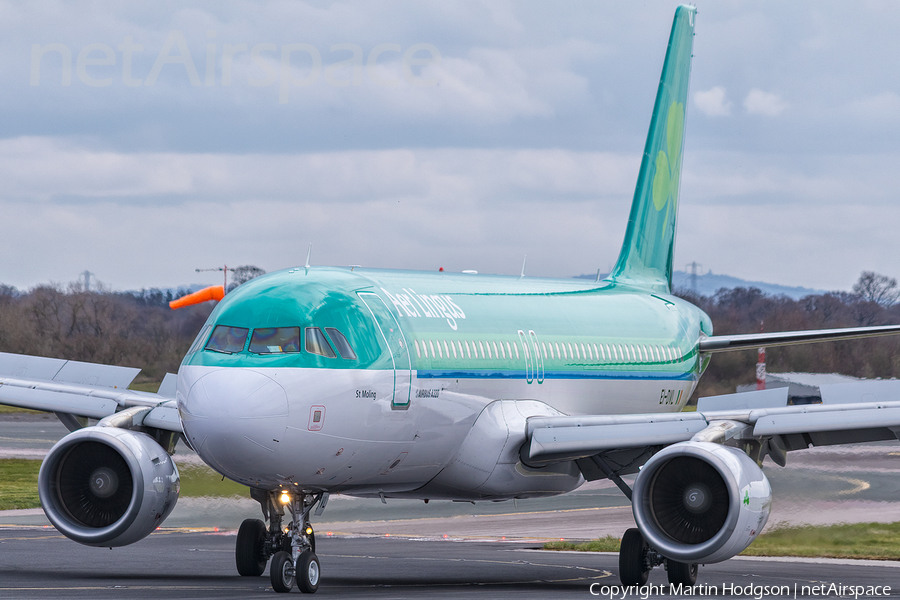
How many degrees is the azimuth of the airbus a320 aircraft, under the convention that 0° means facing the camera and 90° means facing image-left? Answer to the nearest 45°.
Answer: approximately 45°
